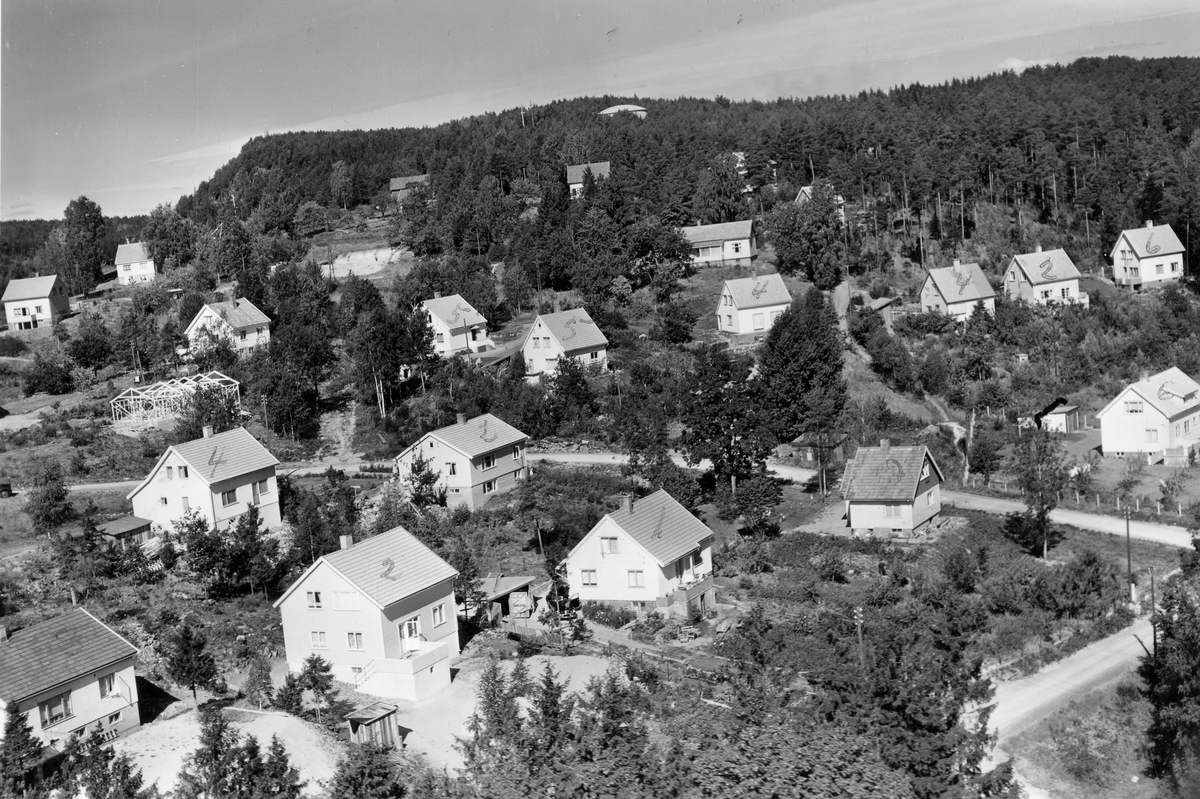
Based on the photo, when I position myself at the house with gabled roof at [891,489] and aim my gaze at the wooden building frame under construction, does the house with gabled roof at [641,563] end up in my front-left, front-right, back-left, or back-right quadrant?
front-left

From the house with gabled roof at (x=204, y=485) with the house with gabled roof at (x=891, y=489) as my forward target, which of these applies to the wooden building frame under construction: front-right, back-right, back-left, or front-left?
back-left

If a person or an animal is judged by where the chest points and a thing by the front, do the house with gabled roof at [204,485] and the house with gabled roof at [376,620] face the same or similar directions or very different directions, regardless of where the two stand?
same or similar directions

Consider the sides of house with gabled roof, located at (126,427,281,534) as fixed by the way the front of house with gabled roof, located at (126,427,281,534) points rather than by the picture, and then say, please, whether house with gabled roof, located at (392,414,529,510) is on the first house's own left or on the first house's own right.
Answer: on the first house's own left

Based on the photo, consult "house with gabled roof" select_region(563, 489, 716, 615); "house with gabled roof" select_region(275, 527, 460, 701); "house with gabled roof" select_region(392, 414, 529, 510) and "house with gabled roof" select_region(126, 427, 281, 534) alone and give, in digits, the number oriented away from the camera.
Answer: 0

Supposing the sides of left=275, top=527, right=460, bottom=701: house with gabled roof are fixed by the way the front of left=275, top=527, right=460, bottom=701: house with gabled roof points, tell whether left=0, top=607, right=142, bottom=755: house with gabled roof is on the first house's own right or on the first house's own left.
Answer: on the first house's own right
